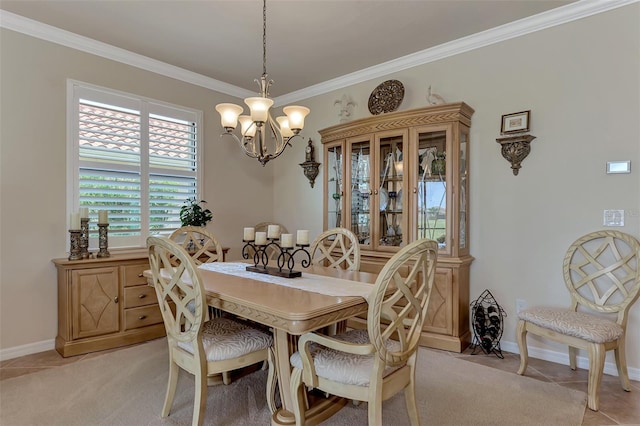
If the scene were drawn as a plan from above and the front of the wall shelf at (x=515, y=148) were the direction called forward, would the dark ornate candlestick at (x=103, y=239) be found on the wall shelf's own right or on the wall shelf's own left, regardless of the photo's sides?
on the wall shelf's own right

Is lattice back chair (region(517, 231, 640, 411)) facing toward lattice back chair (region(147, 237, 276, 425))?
yes

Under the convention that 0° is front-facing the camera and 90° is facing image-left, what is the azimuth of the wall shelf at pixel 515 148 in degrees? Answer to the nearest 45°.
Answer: approximately 0°

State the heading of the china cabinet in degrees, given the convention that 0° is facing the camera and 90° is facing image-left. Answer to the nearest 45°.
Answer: approximately 45°

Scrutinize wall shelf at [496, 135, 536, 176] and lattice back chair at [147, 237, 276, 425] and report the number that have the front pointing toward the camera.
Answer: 1

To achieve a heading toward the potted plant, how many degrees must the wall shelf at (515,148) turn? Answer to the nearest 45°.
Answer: approximately 90° to its right

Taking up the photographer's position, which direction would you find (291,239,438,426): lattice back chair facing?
facing away from the viewer and to the left of the viewer

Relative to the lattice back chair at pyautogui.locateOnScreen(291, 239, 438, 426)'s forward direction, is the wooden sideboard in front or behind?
in front

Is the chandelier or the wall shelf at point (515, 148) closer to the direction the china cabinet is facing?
the chandelier

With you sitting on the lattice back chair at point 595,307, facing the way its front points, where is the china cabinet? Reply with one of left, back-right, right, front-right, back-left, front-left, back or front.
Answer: front-right

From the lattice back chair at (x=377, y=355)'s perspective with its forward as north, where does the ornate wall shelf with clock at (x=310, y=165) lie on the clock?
The ornate wall shelf with clock is roughly at 1 o'clock from the lattice back chair.

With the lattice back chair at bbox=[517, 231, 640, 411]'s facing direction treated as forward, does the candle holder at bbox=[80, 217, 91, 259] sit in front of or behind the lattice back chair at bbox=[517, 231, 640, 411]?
in front

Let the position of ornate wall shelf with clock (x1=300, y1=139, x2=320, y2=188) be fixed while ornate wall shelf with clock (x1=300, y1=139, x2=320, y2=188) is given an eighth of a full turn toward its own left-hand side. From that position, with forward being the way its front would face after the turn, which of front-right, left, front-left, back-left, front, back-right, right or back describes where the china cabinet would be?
front-left
